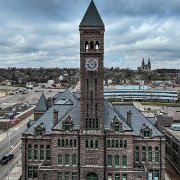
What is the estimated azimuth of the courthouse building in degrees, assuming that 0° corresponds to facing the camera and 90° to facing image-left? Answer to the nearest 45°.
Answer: approximately 0°
